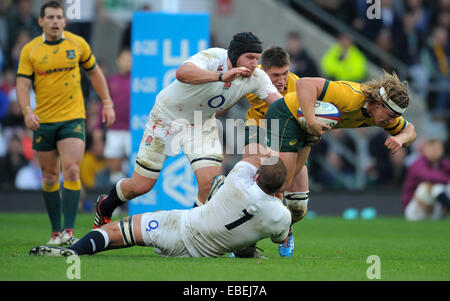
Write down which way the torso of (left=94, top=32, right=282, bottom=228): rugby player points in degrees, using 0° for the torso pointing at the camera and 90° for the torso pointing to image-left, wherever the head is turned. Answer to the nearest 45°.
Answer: approximately 315°

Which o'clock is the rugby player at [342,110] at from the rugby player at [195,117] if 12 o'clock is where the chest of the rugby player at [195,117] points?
the rugby player at [342,110] is roughly at 11 o'clock from the rugby player at [195,117].

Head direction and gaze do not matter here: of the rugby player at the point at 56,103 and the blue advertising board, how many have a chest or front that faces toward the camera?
2

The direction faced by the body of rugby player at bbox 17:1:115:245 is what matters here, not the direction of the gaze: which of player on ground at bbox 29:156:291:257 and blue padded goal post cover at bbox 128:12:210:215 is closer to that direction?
the player on ground

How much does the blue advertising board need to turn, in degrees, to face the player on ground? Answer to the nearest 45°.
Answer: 0° — it already faces them

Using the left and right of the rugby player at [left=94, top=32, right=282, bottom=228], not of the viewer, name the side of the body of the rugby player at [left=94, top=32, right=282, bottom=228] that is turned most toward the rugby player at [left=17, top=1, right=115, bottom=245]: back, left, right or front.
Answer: back

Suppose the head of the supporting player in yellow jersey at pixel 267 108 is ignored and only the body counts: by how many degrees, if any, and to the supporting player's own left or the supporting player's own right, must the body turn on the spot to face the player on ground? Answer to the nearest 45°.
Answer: approximately 45° to the supporting player's own right

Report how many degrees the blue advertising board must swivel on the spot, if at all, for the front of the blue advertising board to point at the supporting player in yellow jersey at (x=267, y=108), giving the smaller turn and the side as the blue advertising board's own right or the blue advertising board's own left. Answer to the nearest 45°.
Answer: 0° — it already faces them

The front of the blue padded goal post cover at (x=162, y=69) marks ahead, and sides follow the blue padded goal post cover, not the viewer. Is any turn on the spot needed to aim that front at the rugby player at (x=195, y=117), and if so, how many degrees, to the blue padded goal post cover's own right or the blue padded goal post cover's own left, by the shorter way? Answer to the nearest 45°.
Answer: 0° — it already faces them

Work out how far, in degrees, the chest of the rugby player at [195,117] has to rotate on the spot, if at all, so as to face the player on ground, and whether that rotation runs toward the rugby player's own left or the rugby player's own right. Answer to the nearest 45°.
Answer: approximately 45° to the rugby player's own right
